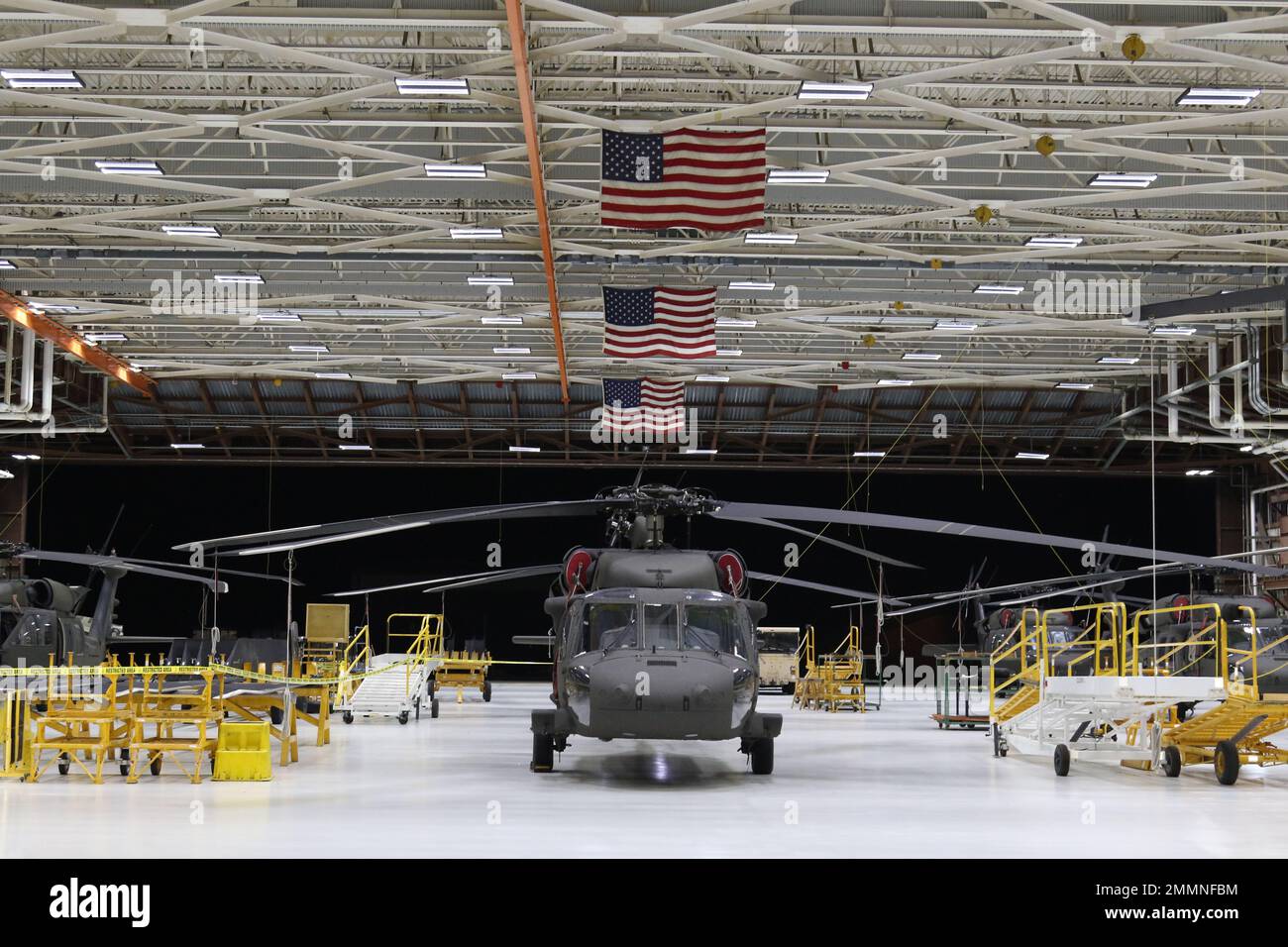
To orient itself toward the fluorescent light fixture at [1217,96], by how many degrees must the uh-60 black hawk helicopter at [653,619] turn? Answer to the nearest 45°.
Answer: approximately 135° to its left

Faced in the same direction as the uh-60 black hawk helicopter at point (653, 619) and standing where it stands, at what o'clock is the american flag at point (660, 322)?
The american flag is roughly at 6 o'clock from the uh-60 black hawk helicopter.

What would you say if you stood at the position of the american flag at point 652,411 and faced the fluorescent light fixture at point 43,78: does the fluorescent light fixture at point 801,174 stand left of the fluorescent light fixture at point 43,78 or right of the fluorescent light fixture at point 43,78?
left

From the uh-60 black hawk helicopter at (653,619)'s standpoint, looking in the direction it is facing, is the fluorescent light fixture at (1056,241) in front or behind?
behind

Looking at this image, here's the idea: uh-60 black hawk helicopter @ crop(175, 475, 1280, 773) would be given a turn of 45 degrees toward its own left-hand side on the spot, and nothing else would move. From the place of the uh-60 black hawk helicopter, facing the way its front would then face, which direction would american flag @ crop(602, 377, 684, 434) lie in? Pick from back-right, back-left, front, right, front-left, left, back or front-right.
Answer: back-left

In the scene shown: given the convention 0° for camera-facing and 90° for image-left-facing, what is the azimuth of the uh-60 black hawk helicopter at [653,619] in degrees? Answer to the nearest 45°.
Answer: approximately 0°

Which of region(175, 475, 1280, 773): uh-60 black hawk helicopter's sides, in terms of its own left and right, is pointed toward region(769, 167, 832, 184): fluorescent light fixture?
back

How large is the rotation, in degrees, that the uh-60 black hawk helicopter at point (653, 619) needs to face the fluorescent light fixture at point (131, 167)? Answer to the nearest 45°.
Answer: approximately 135° to its right

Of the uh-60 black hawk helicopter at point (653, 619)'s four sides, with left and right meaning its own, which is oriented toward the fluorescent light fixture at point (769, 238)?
back
